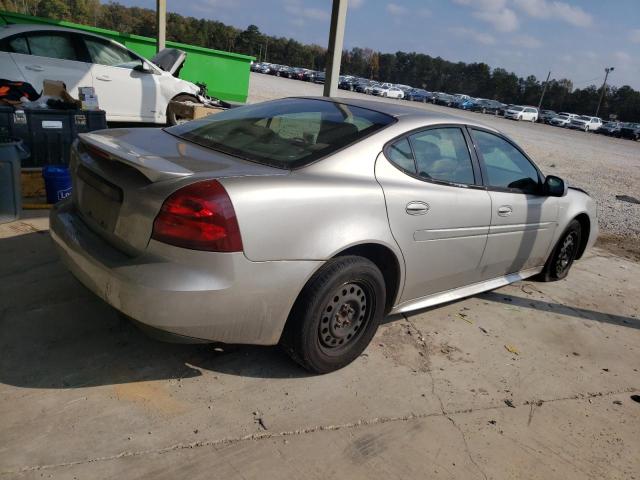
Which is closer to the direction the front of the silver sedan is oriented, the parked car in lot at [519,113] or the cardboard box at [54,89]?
the parked car in lot

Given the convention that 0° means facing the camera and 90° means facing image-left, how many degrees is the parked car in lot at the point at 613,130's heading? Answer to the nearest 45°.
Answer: approximately 45°

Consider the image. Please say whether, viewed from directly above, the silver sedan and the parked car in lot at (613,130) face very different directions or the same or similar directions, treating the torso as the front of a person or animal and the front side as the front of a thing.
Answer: very different directions

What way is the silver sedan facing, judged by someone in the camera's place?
facing away from the viewer and to the right of the viewer

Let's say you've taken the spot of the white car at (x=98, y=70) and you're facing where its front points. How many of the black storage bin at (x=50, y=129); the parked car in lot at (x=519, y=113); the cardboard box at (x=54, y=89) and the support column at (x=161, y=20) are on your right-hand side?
2

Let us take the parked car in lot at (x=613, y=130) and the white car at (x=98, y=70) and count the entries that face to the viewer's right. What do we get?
1

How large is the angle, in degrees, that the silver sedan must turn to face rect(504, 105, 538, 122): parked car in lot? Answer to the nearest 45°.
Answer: approximately 45° to its left

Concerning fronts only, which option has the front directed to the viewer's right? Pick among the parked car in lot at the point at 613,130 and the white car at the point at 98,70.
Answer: the white car

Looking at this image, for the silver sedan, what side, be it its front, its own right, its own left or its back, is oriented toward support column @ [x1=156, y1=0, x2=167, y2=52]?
left

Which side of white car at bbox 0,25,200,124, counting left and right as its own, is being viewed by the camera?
right

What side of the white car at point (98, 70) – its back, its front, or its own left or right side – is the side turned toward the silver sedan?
right

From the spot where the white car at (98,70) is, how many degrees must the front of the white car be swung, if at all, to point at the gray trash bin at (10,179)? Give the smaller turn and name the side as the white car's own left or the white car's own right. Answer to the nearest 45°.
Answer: approximately 90° to the white car's own right

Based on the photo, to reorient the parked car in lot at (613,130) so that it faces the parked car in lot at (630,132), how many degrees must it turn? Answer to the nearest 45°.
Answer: approximately 90° to its left

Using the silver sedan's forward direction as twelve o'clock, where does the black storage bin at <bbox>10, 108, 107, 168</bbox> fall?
The black storage bin is roughly at 9 o'clock from the silver sedan.
